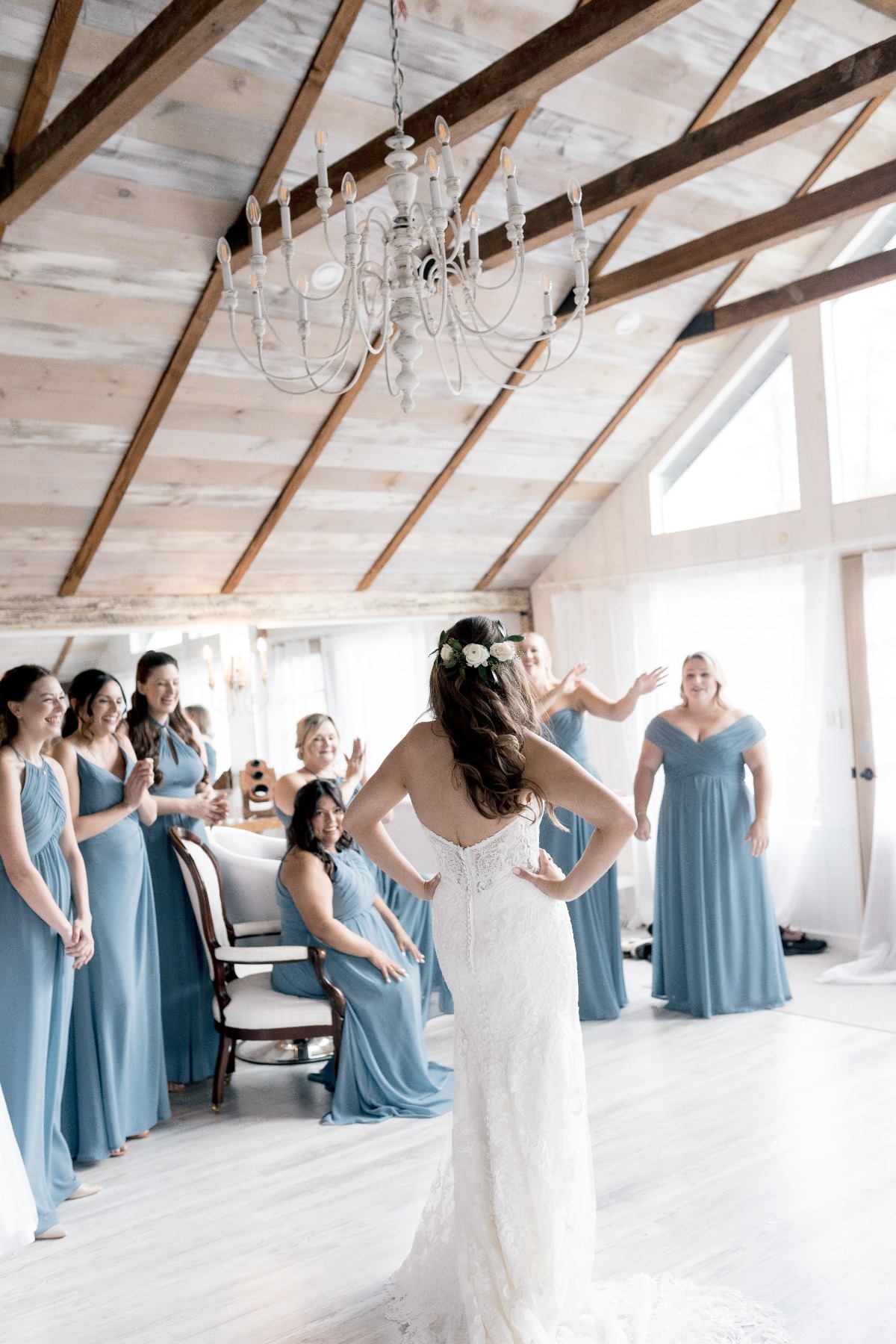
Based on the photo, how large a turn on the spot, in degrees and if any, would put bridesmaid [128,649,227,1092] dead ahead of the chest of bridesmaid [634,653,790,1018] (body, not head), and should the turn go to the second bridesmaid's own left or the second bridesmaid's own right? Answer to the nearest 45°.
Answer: approximately 45° to the second bridesmaid's own right

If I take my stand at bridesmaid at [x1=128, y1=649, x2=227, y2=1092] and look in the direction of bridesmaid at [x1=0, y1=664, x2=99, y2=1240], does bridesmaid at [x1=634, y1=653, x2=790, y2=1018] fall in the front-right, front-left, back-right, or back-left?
back-left

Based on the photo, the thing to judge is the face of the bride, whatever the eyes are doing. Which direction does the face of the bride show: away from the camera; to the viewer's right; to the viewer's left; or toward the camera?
away from the camera

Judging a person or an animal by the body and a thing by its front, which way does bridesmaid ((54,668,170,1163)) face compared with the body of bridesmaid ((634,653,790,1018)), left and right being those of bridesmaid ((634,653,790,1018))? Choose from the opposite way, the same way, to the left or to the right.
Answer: to the left

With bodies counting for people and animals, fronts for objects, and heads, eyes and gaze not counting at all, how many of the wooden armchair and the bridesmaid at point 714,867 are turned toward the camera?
1

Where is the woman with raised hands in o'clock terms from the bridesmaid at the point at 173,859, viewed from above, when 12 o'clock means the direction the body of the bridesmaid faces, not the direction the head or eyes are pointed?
The woman with raised hands is roughly at 10 o'clock from the bridesmaid.

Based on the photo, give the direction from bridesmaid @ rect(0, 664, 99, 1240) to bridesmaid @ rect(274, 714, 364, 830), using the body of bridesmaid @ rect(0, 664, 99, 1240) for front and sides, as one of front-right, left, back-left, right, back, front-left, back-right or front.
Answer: left

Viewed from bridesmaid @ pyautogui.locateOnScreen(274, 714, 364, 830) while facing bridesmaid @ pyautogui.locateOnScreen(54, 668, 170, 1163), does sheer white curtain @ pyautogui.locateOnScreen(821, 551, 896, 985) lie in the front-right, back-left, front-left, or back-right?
back-left

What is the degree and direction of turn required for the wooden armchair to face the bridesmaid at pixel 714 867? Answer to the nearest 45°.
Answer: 0° — it already faces them

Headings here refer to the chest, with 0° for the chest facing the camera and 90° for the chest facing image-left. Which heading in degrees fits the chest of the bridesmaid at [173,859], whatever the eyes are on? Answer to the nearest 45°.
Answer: approximately 315°

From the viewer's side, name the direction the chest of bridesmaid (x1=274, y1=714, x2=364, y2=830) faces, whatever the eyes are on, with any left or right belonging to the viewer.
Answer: facing the viewer and to the right of the viewer

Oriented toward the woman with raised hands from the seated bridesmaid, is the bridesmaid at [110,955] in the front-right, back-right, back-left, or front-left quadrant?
back-left
